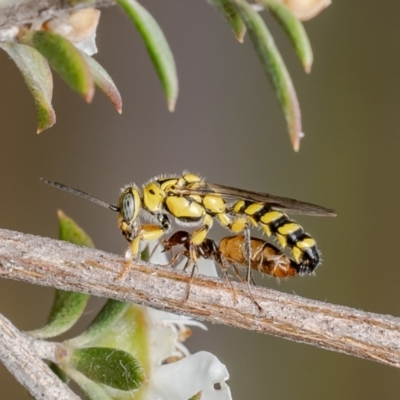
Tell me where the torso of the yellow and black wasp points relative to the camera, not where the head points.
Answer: to the viewer's left
